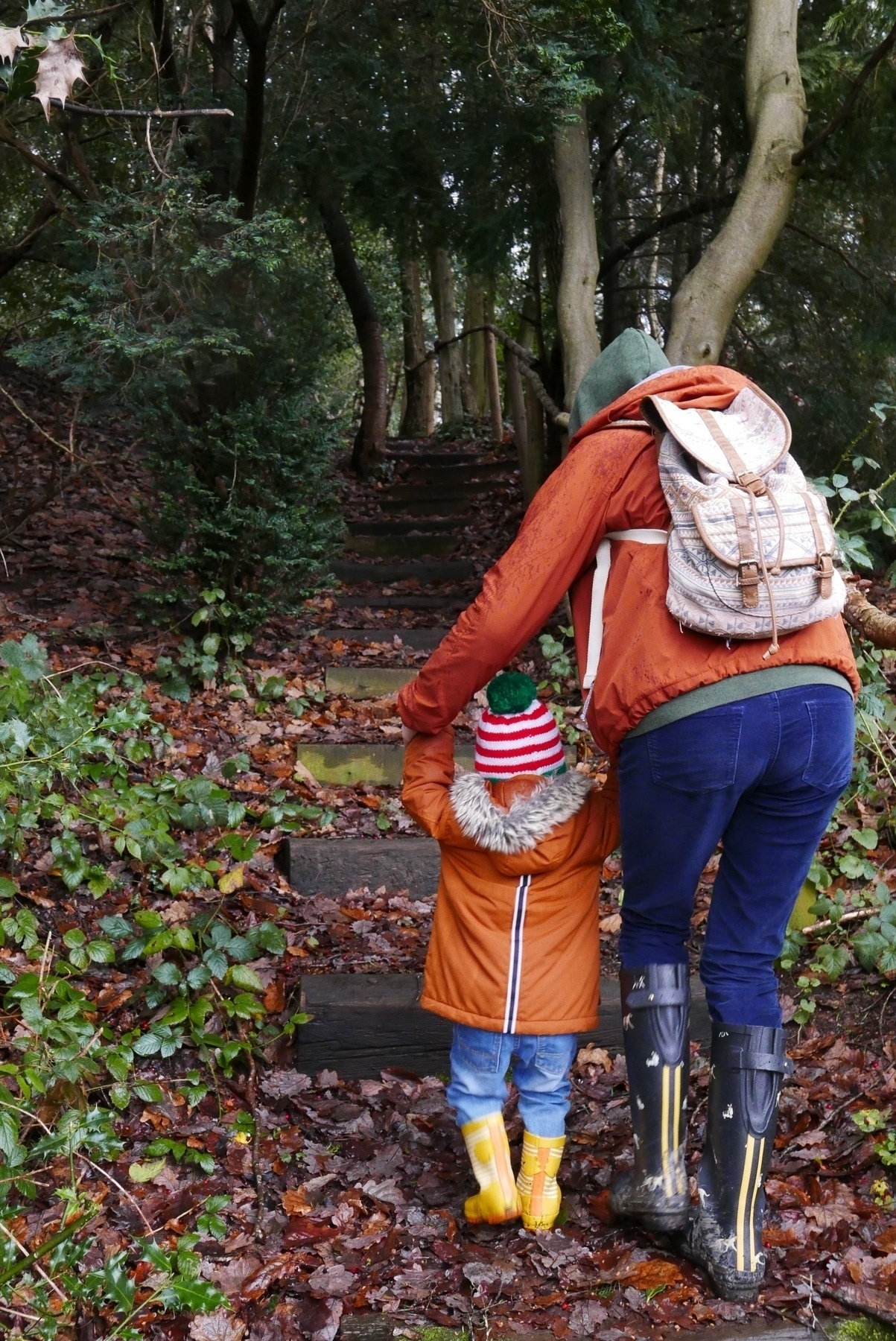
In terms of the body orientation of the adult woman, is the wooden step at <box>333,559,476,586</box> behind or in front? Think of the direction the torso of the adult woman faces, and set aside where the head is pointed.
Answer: in front

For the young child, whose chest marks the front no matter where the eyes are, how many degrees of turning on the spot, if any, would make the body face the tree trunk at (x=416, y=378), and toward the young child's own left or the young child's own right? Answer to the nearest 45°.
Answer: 0° — they already face it

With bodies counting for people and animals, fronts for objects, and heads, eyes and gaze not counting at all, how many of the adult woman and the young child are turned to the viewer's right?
0

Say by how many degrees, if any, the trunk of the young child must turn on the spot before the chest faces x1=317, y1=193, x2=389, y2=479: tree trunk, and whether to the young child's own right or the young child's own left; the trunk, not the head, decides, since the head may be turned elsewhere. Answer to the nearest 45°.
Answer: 0° — they already face it

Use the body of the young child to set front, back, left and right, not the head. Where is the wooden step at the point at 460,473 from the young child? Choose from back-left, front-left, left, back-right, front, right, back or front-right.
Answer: front

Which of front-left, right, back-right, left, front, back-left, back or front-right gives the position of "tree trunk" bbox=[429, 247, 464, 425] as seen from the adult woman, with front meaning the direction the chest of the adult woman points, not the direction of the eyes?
front-right

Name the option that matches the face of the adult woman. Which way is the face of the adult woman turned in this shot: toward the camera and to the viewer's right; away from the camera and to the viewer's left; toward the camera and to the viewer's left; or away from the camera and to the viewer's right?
away from the camera and to the viewer's left

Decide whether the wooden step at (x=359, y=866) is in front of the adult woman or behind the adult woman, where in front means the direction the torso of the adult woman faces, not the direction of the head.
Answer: in front

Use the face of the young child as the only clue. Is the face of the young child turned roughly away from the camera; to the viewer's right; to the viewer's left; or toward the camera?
away from the camera

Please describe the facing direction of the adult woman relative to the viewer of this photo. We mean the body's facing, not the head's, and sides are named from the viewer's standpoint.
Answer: facing away from the viewer and to the left of the viewer

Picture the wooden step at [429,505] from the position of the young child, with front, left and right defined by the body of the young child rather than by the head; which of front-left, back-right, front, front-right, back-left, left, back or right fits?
front

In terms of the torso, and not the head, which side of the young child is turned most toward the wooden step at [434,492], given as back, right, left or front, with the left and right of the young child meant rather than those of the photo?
front

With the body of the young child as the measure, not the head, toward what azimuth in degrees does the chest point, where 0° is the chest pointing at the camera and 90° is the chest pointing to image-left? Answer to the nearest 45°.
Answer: approximately 180°

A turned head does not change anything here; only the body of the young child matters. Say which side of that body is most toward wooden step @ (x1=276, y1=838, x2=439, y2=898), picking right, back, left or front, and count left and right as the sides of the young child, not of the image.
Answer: front
